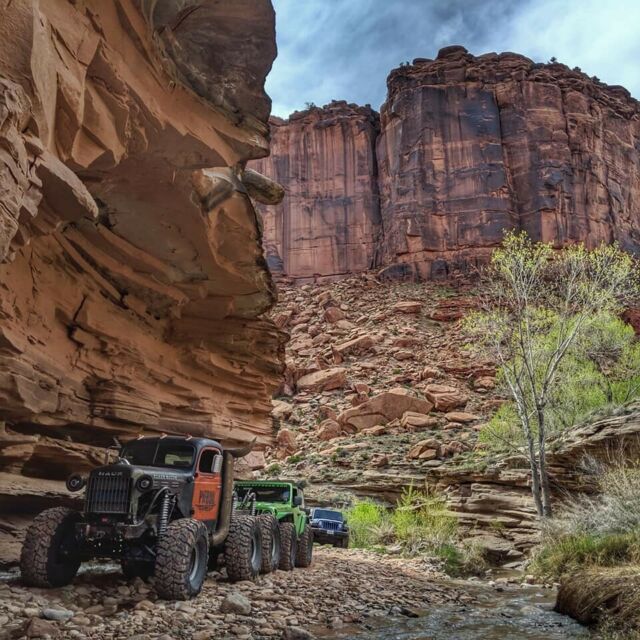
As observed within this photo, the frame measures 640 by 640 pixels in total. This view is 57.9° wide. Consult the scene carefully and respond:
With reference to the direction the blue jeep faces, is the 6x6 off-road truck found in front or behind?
in front

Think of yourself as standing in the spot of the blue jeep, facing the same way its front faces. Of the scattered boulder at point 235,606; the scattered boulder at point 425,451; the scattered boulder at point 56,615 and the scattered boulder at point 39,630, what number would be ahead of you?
3

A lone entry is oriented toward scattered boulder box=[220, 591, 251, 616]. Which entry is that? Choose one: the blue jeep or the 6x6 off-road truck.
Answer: the blue jeep

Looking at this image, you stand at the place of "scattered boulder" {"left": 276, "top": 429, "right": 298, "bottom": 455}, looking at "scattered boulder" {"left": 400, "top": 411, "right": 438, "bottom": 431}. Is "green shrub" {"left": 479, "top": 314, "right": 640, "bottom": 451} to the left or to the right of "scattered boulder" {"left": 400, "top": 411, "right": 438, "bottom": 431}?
right

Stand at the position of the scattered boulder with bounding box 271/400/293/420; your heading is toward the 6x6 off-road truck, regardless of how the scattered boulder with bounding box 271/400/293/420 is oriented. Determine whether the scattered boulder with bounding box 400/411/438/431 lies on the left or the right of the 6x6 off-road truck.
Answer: left

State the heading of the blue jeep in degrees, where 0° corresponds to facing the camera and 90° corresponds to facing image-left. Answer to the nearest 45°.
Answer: approximately 0°

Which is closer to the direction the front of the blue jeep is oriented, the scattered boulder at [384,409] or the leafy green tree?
the leafy green tree

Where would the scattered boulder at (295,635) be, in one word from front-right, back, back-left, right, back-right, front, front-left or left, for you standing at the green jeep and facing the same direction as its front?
front-left

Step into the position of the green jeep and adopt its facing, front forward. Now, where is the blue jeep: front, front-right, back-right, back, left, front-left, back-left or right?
back-right

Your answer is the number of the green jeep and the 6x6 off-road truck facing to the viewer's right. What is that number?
0

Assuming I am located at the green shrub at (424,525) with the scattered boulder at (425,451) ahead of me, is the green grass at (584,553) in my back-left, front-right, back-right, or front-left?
back-right

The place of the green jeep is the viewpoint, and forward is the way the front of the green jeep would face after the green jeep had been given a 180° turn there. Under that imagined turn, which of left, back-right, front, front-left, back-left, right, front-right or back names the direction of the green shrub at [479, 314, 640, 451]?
front

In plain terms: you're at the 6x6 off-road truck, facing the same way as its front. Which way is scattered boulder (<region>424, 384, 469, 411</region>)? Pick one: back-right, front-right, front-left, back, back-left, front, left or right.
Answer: back
